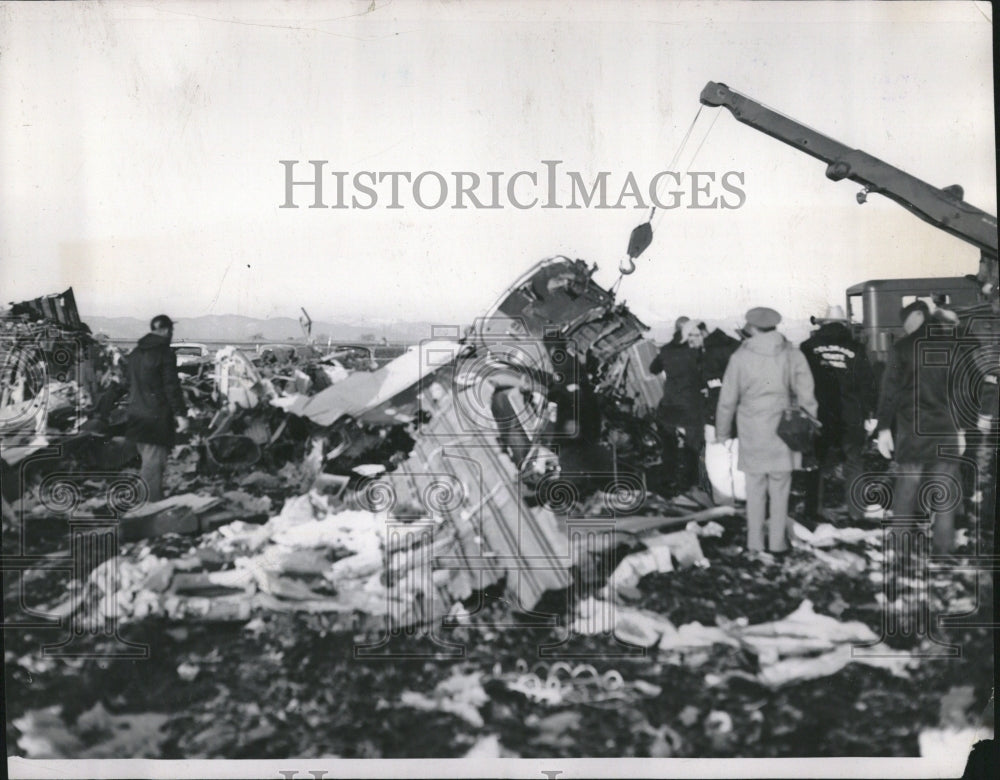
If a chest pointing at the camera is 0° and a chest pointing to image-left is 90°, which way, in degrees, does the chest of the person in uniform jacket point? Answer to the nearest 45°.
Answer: approximately 180°

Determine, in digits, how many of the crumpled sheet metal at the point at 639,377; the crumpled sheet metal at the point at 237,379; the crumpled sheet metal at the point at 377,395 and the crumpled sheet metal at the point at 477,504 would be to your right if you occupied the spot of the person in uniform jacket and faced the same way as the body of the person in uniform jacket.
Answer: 0

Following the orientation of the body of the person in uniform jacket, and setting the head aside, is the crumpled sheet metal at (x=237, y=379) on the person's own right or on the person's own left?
on the person's own left

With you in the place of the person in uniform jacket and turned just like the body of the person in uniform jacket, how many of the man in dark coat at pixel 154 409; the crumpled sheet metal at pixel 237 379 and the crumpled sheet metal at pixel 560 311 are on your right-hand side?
0

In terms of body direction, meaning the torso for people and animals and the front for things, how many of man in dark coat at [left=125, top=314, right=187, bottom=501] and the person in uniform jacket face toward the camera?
0

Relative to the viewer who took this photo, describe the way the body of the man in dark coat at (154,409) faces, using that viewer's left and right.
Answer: facing away from the viewer and to the right of the viewer

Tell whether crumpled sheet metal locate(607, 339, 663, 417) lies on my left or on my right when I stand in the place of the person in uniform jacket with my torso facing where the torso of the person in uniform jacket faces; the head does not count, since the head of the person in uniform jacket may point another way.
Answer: on my left
